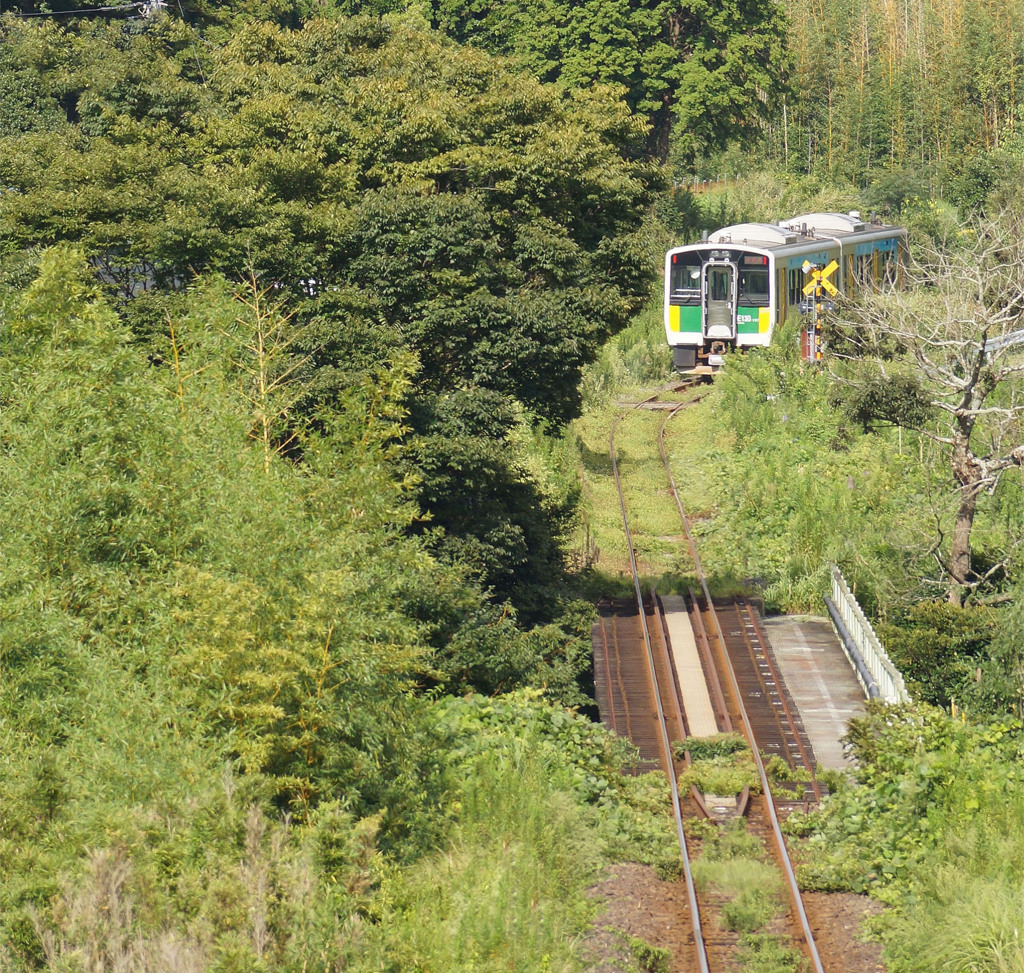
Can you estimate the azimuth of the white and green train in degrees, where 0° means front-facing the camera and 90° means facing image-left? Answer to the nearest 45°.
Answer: approximately 0°

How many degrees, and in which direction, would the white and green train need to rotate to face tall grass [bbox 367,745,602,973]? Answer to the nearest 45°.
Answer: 0° — it already faces it
